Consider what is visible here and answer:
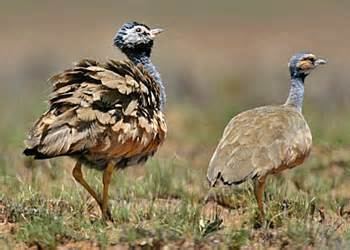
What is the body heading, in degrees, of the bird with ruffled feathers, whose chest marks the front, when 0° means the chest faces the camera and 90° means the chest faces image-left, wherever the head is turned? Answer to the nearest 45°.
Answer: approximately 270°

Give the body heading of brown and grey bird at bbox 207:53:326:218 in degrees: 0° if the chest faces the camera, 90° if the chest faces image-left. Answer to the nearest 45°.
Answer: approximately 270°

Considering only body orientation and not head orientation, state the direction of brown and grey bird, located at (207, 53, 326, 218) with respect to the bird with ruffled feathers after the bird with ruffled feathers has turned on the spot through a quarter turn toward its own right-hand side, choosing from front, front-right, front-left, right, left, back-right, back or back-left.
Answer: left
